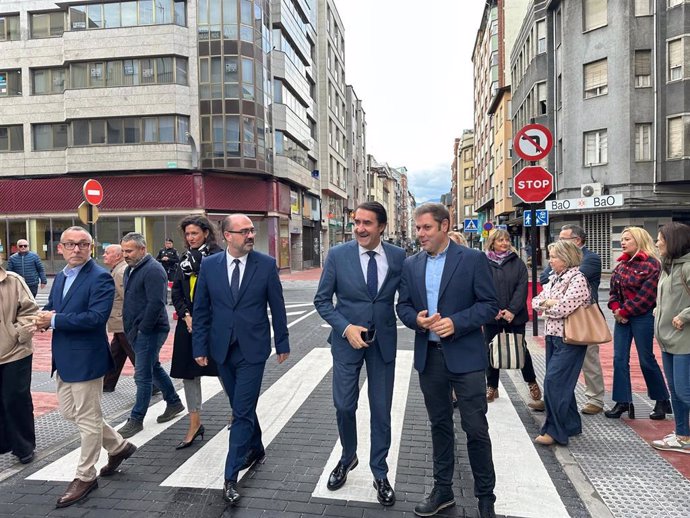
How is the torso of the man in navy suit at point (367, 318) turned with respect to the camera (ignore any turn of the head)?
toward the camera

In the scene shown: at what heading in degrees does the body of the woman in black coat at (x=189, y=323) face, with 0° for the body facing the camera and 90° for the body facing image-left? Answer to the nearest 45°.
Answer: approximately 45°

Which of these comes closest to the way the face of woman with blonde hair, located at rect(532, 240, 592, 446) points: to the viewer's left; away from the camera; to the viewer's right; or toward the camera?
to the viewer's left

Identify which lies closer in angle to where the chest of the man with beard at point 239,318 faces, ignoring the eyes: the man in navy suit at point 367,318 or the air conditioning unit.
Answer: the man in navy suit

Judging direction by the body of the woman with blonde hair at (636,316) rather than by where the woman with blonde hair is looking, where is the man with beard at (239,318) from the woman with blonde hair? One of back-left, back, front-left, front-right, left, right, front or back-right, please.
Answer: front

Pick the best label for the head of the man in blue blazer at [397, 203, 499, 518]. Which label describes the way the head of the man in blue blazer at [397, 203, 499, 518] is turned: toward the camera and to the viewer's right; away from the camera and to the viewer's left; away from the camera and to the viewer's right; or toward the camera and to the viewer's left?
toward the camera and to the viewer's left

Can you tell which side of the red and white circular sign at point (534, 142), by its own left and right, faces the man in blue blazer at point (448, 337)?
front

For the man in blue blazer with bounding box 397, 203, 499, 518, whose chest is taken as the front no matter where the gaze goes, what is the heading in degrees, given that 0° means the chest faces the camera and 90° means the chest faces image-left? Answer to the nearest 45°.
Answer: approximately 45°

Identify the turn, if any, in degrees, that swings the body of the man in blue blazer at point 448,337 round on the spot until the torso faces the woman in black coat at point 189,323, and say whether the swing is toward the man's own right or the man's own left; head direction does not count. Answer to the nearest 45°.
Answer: approximately 45° to the man's own right
